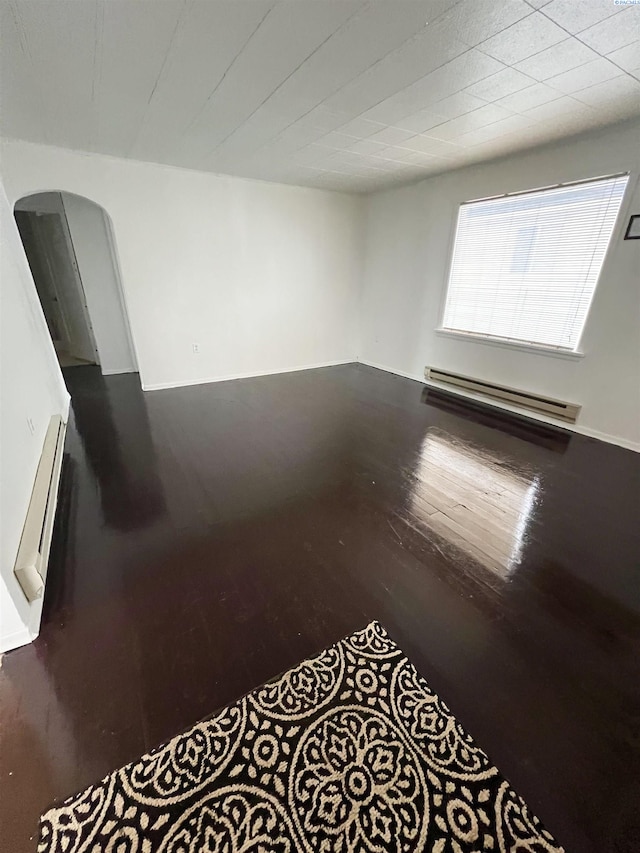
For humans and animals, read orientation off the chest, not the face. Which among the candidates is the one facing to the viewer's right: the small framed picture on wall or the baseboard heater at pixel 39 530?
the baseboard heater

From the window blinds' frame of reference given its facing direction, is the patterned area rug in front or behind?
in front

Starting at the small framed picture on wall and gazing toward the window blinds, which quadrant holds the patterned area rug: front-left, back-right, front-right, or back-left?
back-left

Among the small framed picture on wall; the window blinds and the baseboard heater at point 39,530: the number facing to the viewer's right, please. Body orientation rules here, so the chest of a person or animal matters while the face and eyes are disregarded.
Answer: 1

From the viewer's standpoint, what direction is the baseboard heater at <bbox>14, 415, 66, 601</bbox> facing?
to the viewer's right

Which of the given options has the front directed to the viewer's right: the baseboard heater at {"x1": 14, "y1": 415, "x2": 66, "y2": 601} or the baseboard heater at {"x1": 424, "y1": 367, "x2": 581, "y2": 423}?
the baseboard heater at {"x1": 14, "y1": 415, "x2": 66, "y2": 601}

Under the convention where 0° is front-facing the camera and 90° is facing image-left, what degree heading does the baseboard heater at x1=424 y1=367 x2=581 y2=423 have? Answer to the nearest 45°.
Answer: approximately 45°

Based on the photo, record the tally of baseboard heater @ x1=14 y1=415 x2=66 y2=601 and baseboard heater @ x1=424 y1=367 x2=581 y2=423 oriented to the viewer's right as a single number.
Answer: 1

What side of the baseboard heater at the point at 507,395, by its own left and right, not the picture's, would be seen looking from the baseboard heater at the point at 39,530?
front

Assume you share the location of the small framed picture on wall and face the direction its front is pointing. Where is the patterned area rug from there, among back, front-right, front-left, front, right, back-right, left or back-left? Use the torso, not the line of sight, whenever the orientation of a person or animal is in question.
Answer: front-left
